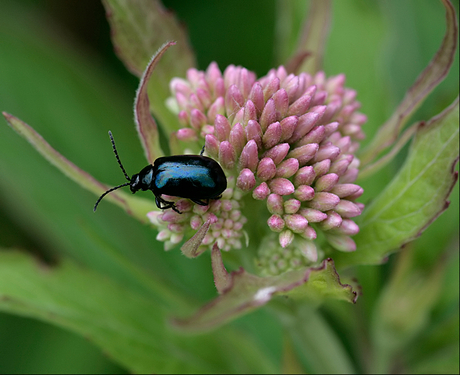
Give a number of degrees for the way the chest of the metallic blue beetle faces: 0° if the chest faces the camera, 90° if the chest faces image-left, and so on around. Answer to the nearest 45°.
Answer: approximately 90°

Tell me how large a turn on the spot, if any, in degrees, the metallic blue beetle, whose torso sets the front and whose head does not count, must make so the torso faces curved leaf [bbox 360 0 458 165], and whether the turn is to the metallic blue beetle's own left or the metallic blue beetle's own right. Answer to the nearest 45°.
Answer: approximately 180°

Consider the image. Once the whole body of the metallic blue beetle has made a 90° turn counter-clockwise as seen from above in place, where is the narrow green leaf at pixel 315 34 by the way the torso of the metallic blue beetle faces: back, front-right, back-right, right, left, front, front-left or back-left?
back-left
